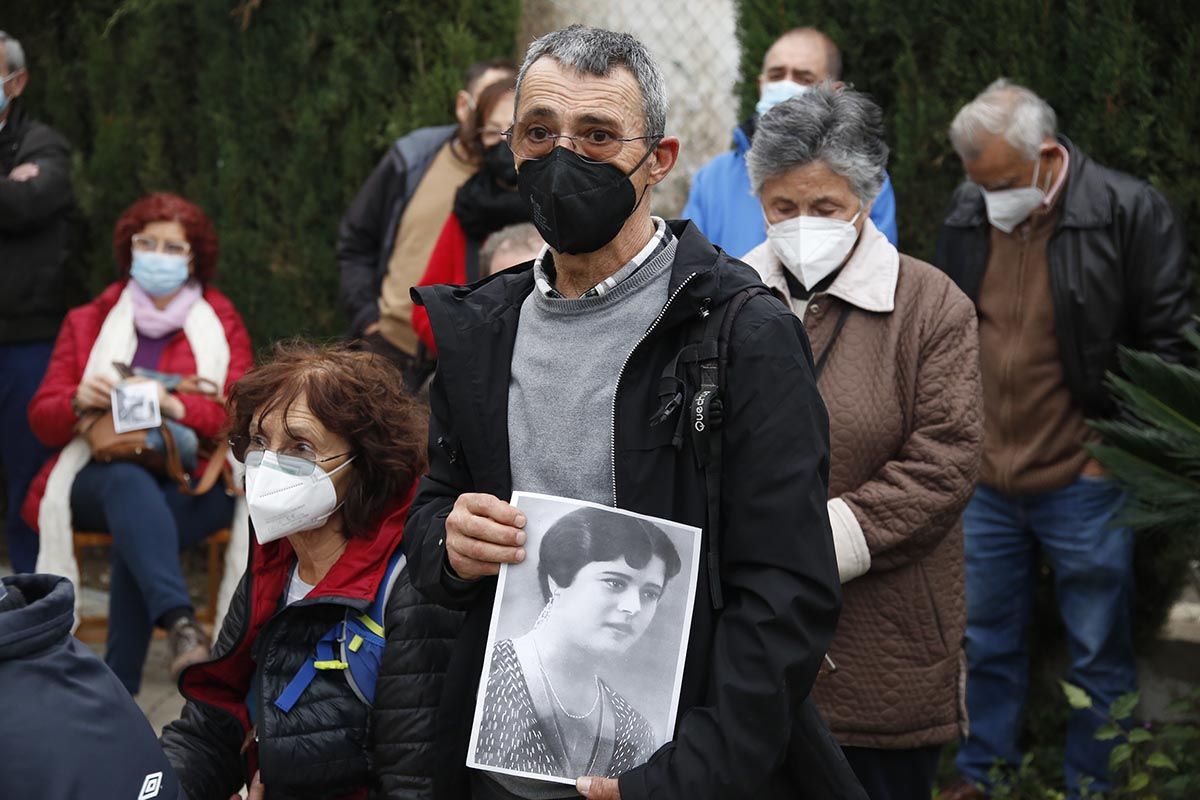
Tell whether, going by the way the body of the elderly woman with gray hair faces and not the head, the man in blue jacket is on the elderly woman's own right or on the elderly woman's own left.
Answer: on the elderly woman's own right

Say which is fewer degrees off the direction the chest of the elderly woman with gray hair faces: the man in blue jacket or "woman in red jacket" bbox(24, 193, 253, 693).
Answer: the woman in red jacket

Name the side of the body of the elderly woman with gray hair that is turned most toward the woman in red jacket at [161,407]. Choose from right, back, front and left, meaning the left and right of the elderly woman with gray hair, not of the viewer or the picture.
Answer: right

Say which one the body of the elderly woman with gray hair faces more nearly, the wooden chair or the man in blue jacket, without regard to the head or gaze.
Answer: the wooden chair

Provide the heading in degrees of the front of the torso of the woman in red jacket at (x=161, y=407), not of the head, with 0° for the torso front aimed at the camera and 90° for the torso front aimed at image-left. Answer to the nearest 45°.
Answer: approximately 0°

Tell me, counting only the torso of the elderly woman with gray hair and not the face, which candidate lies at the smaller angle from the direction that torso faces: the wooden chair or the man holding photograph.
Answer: the man holding photograph

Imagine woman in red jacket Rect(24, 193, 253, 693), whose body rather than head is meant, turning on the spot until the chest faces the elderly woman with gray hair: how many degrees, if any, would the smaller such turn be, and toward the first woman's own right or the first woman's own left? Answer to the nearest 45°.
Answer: approximately 45° to the first woman's own left

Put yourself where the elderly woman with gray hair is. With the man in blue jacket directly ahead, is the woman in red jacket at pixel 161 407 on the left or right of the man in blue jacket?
left

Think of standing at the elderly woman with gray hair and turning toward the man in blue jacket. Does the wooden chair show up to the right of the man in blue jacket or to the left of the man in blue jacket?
left

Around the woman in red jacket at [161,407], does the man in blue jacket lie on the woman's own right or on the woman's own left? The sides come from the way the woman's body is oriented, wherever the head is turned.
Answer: on the woman's own left
